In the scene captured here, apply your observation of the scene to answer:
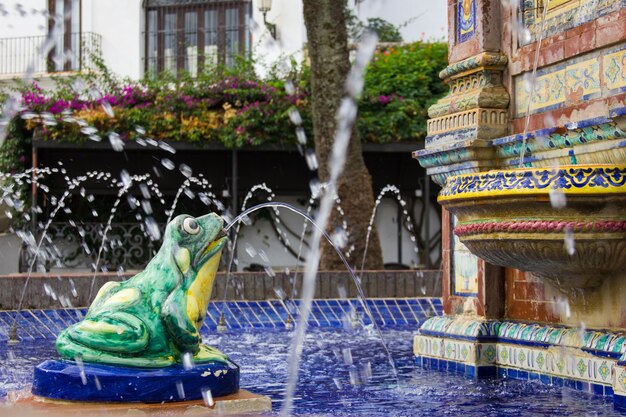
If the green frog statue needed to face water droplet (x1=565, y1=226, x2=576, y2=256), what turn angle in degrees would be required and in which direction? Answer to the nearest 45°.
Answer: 0° — it already faces it

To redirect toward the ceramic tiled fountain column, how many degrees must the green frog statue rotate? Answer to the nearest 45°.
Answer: approximately 45° to its left

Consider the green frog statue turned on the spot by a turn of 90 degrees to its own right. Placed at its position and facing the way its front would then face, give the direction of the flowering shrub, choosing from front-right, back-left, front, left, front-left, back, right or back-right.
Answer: back

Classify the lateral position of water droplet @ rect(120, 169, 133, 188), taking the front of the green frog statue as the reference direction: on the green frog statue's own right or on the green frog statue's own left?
on the green frog statue's own left

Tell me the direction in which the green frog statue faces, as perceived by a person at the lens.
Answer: facing to the right of the viewer

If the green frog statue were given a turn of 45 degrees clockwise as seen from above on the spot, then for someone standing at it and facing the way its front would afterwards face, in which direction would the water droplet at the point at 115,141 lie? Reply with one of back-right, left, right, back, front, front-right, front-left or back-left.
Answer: back-left

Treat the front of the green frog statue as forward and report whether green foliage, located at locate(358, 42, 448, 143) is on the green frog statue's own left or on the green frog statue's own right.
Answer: on the green frog statue's own left

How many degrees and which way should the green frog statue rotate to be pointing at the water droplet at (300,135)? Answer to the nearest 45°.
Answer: approximately 90° to its left

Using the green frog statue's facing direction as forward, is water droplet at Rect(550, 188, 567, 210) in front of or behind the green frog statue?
in front
